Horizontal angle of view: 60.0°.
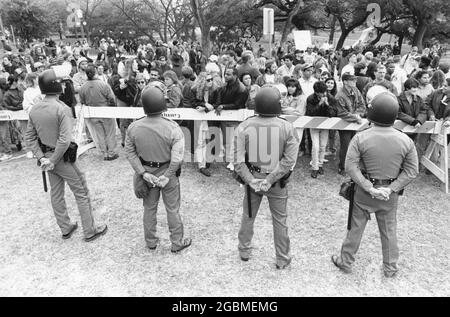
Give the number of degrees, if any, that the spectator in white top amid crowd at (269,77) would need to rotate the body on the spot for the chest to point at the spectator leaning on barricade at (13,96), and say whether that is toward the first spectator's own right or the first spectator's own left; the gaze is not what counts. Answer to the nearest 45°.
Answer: approximately 90° to the first spectator's own right

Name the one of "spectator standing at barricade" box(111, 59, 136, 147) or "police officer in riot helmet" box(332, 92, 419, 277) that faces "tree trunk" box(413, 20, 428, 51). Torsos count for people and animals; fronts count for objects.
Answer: the police officer in riot helmet

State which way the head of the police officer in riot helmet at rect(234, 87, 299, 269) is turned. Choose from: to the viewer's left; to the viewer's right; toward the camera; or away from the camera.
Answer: away from the camera

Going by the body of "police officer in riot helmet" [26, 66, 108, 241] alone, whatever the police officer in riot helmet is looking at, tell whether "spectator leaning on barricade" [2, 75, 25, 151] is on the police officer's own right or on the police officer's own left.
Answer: on the police officer's own left

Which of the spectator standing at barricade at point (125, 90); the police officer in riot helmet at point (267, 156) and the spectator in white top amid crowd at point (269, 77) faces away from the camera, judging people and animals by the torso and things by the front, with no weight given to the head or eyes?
the police officer in riot helmet

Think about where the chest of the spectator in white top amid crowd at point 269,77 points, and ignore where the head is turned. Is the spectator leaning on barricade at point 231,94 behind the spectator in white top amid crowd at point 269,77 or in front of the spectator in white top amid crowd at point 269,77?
in front

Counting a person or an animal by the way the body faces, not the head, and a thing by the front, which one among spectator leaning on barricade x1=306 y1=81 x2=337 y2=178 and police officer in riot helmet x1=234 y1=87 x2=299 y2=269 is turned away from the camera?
the police officer in riot helmet

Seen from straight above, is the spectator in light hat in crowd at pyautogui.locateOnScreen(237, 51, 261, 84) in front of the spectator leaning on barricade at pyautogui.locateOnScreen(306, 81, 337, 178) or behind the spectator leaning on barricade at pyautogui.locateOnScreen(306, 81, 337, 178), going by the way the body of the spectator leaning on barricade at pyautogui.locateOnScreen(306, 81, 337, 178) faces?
behind

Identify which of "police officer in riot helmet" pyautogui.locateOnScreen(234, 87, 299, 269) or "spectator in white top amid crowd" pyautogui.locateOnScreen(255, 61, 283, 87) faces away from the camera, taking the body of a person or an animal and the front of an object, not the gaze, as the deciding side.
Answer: the police officer in riot helmet

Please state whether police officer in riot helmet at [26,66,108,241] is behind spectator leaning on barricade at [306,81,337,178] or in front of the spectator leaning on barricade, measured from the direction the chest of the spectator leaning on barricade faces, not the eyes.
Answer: in front

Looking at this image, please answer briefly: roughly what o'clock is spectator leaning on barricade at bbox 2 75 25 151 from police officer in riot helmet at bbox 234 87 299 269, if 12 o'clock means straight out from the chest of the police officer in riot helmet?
The spectator leaning on barricade is roughly at 10 o'clock from the police officer in riot helmet.

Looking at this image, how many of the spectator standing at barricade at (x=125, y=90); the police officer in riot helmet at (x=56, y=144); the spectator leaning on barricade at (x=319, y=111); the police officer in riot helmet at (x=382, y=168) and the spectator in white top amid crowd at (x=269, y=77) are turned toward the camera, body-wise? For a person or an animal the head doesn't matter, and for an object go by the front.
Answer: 3

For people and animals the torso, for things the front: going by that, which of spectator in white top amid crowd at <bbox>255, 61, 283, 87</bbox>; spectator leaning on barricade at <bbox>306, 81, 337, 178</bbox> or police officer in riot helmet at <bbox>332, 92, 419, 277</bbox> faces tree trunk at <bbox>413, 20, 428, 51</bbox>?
the police officer in riot helmet

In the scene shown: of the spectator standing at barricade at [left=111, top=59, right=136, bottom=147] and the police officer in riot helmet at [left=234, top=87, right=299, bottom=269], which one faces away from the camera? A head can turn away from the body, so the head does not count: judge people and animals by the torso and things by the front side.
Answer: the police officer in riot helmet

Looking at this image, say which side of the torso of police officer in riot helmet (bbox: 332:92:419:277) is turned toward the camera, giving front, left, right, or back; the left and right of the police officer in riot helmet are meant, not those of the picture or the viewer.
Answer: back

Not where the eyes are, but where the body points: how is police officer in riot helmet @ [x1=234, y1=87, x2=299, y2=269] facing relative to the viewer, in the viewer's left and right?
facing away from the viewer

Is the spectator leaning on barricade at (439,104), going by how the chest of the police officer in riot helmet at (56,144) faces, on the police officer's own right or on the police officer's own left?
on the police officer's own right

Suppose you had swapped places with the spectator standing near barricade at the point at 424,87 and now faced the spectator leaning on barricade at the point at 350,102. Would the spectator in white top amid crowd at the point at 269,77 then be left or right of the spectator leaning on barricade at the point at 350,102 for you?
right

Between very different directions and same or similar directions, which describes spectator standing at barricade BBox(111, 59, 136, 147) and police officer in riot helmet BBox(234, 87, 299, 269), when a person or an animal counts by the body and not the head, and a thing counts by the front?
very different directions
